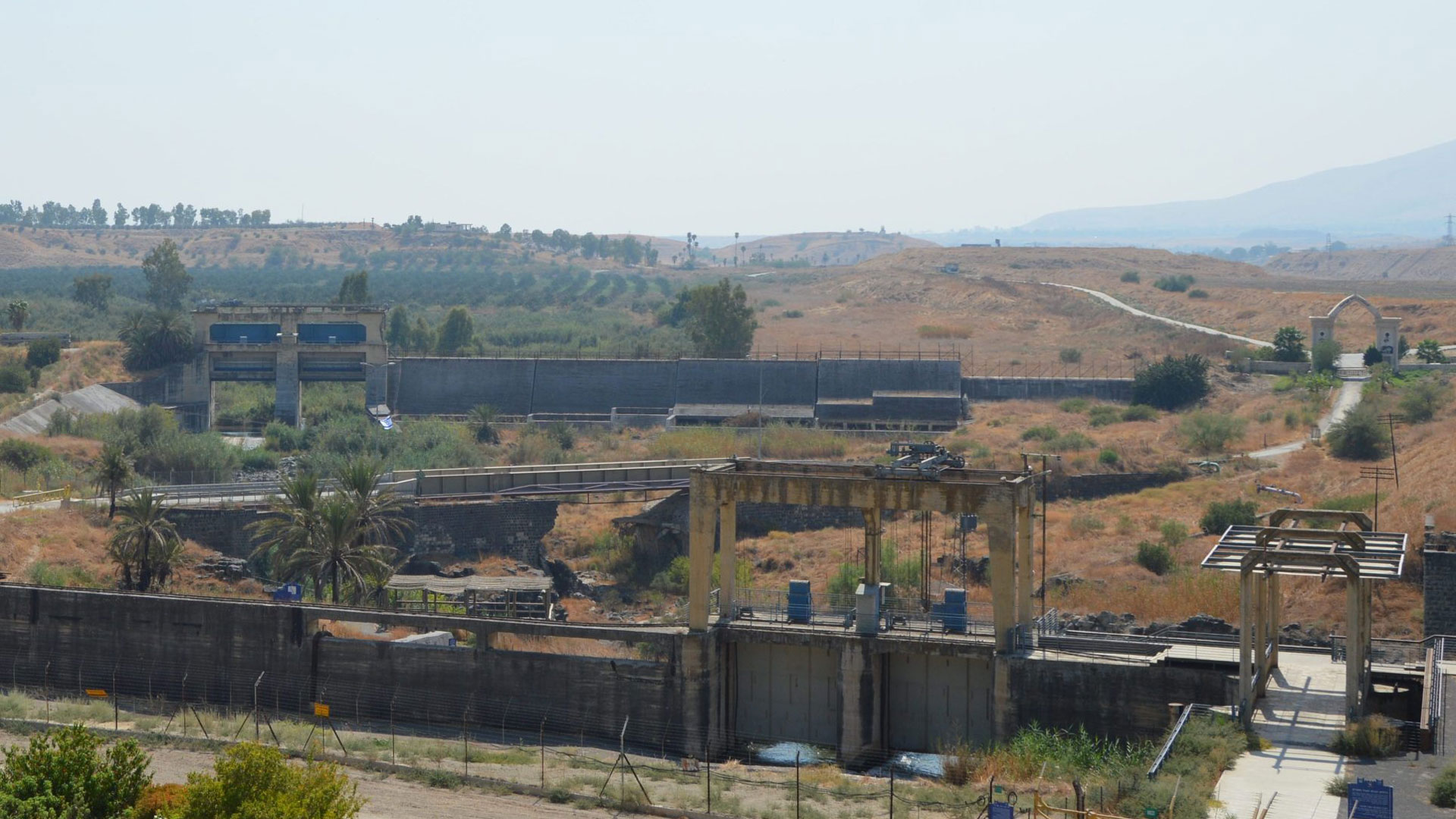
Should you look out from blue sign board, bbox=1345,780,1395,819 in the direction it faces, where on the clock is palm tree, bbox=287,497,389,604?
The palm tree is roughly at 4 o'clock from the blue sign board.

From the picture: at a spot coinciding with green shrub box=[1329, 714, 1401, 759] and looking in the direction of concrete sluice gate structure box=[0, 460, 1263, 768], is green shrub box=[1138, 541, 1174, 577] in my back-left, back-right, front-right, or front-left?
front-right

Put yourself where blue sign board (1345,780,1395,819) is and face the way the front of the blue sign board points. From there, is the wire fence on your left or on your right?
on your right

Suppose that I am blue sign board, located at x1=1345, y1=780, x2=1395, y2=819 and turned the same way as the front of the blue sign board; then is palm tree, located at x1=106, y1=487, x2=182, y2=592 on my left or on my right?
on my right

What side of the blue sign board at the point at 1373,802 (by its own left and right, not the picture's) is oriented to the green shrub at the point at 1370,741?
back

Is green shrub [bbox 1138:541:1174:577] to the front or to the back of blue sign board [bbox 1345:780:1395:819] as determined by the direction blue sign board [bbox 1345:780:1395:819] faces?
to the back

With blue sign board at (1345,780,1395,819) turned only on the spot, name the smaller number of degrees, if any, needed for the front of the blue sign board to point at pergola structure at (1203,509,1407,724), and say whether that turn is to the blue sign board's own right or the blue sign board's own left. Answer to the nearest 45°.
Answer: approximately 180°

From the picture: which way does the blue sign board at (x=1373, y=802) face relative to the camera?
toward the camera
